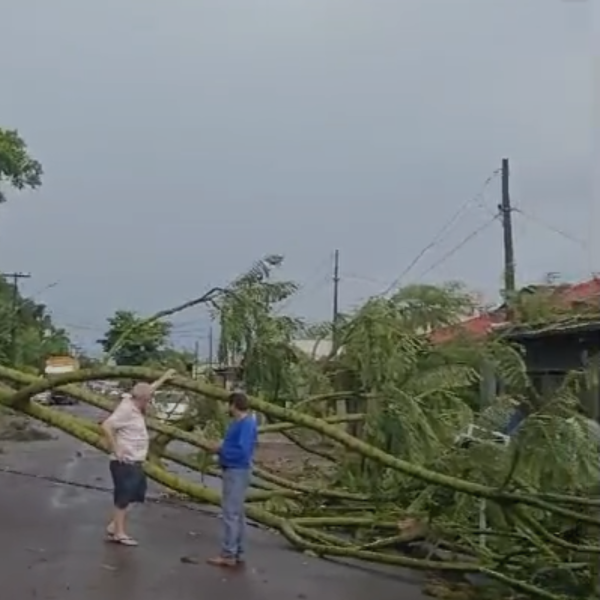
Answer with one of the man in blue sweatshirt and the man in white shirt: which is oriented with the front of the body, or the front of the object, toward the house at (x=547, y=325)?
the man in white shirt

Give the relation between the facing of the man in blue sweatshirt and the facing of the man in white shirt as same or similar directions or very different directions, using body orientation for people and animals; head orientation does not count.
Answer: very different directions

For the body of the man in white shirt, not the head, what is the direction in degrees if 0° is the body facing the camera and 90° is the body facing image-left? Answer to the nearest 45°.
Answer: approximately 270°

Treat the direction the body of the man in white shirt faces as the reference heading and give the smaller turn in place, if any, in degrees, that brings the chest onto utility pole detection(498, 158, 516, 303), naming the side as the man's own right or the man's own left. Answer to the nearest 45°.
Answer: approximately 45° to the man's own left

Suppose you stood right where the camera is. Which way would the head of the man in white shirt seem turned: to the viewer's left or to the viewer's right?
to the viewer's right

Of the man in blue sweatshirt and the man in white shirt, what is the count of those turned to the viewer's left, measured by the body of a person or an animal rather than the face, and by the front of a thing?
1

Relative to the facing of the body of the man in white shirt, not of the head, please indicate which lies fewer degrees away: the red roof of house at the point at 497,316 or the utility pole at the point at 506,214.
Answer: the red roof of house

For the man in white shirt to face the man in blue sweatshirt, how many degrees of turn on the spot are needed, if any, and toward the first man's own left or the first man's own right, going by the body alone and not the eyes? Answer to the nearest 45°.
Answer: approximately 45° to the first man's own right

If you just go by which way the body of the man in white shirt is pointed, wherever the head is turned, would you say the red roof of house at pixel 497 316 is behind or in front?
in front

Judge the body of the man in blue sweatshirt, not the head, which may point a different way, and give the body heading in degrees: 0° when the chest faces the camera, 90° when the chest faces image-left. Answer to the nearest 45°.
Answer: approximately 90°

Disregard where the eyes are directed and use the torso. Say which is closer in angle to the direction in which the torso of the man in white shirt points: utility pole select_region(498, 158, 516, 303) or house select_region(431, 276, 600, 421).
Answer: the house

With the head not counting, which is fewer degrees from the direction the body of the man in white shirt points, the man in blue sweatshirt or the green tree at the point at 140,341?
the man in blue sweatshirt
